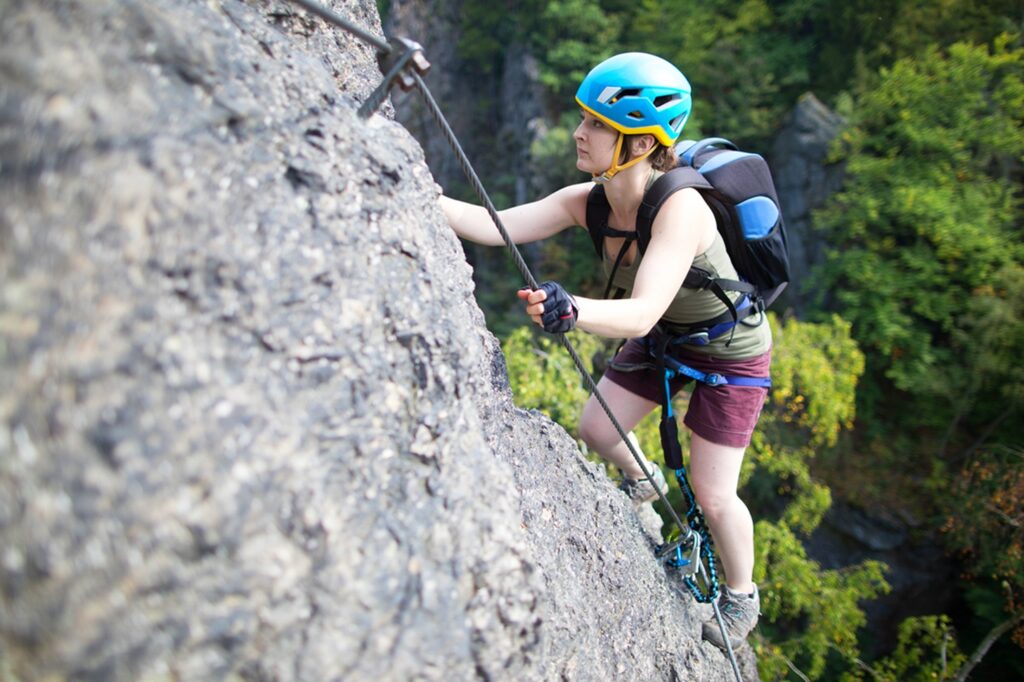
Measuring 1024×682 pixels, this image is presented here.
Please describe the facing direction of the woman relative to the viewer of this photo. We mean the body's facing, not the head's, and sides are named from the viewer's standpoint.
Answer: facing the viewer and to the left of the viewer

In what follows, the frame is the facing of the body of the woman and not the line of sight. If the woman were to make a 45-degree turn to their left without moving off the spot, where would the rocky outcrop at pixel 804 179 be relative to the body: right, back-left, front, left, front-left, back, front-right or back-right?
back

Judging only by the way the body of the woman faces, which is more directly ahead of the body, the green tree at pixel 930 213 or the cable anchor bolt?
the cable anchor bolt

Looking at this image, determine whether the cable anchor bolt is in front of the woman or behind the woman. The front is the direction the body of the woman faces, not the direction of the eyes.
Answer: in front

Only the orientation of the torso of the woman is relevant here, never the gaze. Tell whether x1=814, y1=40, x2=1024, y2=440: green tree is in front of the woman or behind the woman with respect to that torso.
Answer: behind

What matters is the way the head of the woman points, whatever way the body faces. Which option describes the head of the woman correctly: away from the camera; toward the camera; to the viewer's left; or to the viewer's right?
to the viewer's left
